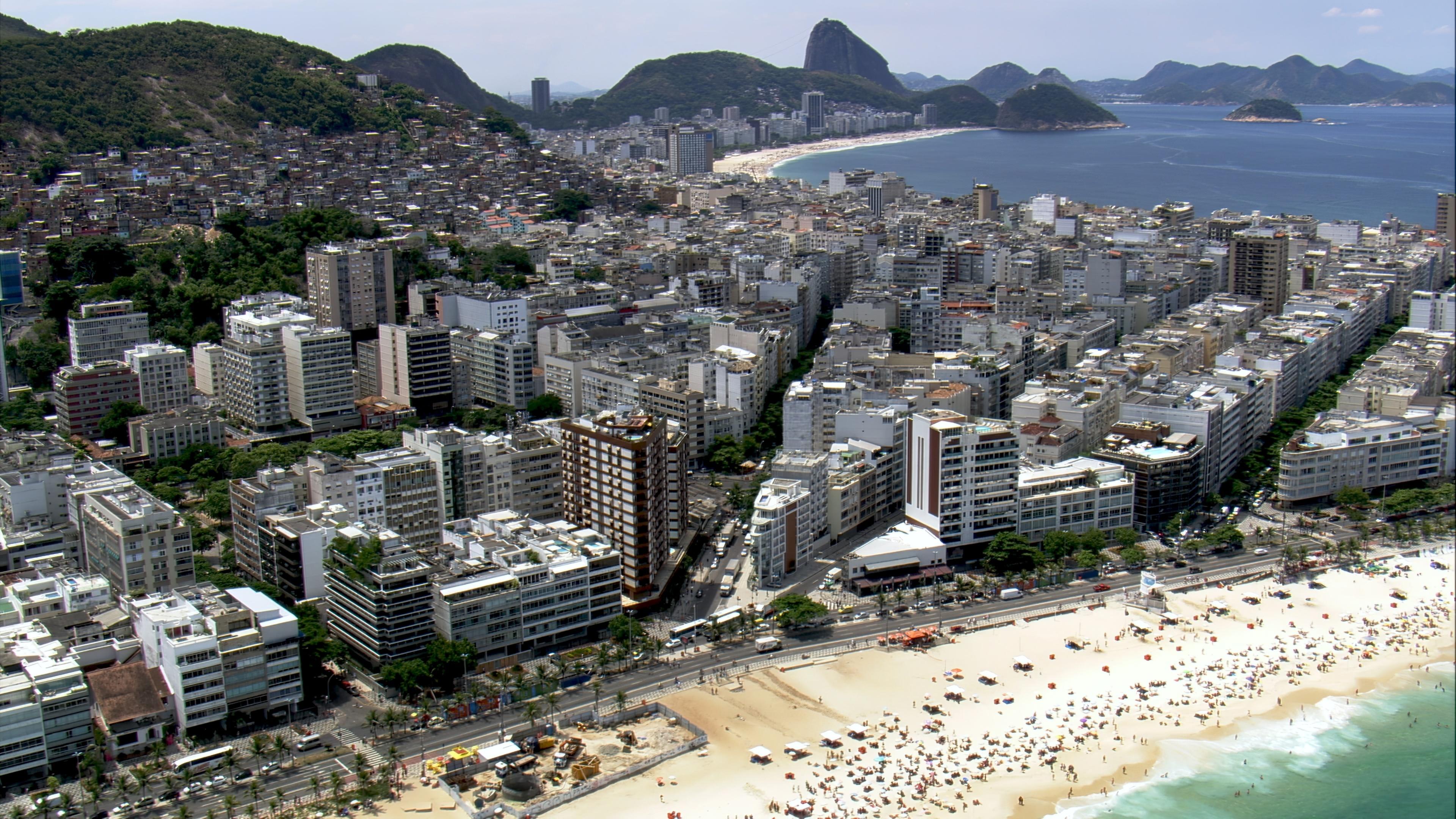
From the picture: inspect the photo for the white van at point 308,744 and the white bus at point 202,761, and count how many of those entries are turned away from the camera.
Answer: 0

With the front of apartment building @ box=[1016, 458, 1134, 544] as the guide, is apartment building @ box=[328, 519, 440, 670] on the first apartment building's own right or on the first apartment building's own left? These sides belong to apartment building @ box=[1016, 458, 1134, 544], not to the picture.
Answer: on the first apartment building's own right

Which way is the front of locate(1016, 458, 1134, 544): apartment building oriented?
toward the camera

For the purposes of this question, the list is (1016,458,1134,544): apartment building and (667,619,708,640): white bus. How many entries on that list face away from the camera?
0

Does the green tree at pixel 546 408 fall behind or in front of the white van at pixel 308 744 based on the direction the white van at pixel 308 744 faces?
behind

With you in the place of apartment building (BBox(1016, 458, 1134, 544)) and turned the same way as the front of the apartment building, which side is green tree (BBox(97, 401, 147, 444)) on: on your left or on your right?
on your right

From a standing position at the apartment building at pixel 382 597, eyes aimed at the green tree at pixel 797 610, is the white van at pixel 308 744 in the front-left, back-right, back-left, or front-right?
back-right

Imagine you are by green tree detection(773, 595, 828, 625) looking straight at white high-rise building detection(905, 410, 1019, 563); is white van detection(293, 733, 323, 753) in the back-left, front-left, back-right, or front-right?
back-left

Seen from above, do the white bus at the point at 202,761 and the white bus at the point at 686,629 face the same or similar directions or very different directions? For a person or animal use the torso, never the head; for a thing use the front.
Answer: same or similar directions

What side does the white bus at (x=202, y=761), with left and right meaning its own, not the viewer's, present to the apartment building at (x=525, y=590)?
back
